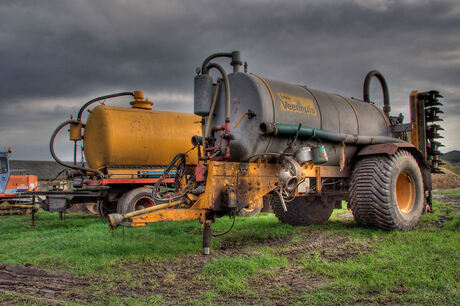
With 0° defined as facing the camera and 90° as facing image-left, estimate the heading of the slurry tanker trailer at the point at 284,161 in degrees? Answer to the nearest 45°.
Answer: approximately 45°

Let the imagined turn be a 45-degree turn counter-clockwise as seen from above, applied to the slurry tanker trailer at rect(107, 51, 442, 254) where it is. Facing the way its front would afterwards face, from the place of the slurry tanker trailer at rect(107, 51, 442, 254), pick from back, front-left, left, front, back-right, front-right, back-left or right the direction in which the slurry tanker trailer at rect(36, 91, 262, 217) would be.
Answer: back-right
